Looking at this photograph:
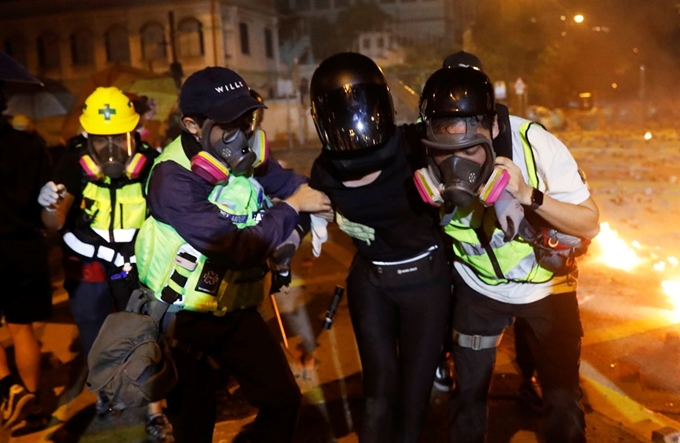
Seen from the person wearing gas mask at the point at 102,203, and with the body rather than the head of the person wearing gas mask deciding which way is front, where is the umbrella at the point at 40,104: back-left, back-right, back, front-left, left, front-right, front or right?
back

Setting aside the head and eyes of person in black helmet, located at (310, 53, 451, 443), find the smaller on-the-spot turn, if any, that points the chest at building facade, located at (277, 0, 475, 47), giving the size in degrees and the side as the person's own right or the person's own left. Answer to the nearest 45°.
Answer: approximately 180°

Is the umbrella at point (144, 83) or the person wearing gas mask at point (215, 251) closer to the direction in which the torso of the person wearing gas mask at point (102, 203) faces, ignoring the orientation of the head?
the person wearing gas mask

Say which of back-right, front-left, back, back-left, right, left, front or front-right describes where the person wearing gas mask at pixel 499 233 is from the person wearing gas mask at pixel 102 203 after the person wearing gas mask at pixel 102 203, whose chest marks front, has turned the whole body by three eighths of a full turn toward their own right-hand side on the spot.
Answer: back

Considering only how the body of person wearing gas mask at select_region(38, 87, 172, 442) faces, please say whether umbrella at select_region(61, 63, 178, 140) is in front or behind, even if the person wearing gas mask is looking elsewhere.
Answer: behind

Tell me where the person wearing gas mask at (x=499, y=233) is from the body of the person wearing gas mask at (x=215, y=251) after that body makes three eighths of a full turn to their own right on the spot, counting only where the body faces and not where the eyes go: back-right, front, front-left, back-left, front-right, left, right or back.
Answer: back

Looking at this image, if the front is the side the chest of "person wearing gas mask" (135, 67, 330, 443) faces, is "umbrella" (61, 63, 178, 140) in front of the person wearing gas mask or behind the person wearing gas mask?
behind

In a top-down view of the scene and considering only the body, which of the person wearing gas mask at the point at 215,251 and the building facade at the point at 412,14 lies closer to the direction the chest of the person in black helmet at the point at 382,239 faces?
the person wearing gas mask

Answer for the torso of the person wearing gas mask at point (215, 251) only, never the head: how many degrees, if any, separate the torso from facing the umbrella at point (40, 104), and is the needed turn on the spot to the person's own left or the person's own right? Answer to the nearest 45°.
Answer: approximately 135° to the person's own left

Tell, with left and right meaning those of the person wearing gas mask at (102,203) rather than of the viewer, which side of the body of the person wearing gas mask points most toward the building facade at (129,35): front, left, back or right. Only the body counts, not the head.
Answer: back

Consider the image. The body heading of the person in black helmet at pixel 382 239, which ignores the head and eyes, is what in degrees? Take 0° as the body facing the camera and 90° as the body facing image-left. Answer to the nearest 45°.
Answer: approximately 0°
